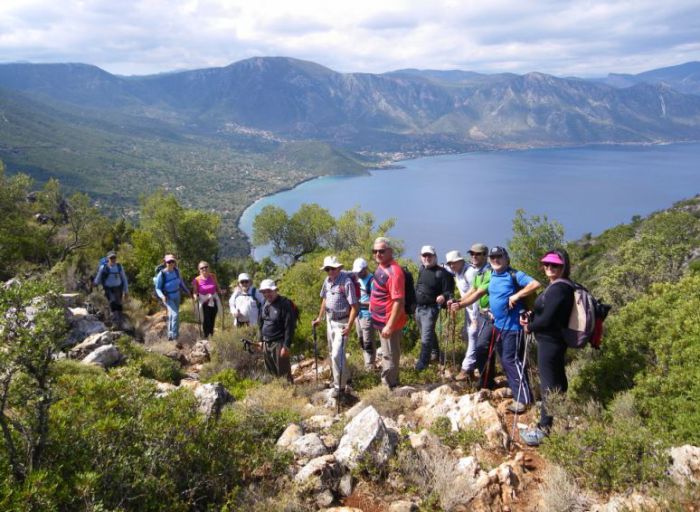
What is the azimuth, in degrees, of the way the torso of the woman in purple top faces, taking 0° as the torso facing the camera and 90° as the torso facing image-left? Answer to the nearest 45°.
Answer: approximately 0°

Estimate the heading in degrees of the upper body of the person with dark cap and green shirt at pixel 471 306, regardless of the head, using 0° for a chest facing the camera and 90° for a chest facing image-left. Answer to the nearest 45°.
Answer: approximately 45°

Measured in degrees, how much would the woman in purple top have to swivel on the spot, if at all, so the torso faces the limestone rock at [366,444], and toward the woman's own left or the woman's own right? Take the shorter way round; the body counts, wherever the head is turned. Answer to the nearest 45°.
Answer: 0° — they already face it

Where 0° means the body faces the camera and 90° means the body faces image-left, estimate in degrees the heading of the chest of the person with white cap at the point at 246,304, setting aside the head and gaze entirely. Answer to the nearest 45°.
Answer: approximately 0°

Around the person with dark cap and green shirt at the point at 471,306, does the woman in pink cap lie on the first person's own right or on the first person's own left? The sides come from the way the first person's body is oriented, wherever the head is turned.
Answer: on the first person's own left

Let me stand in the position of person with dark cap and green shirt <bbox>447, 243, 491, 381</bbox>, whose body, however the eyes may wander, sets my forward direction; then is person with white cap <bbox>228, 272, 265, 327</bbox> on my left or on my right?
on my right

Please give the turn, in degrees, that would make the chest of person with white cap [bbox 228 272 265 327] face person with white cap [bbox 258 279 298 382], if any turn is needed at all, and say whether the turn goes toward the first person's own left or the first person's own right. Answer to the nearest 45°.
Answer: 0° — they already face them

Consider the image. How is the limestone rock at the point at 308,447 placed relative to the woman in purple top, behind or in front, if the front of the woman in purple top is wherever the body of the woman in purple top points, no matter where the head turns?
in front

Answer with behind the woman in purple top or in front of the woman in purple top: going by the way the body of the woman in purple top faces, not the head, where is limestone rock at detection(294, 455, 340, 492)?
in front

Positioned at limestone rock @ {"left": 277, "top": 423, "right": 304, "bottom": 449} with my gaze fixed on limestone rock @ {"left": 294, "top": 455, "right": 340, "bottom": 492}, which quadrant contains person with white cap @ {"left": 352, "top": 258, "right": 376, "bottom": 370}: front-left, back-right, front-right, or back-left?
back-left

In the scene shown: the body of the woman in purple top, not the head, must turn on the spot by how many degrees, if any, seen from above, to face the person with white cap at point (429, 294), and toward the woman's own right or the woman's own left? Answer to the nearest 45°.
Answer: approximately 45° to the woman's own left
